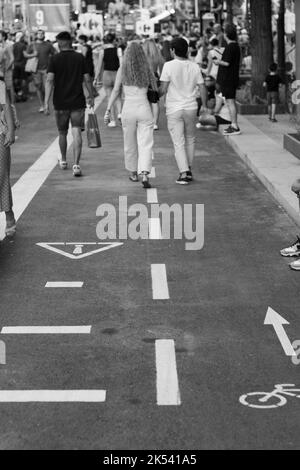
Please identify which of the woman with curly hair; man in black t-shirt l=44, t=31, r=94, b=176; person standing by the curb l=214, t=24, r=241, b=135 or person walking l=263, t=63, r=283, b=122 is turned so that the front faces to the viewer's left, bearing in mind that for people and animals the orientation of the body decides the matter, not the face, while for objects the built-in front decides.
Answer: person standing by the curb l=214, t=24, r=241, b=135

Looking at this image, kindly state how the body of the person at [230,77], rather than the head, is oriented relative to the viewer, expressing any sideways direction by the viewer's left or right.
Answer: facing to the left of the viewer

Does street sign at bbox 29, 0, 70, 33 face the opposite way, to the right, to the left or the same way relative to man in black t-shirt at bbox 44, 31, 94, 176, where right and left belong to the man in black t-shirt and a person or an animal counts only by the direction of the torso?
the opposite way

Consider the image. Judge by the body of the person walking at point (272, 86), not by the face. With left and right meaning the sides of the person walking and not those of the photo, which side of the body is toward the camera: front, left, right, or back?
back

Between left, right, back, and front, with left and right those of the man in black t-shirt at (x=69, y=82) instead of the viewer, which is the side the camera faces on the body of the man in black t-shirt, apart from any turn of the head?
back

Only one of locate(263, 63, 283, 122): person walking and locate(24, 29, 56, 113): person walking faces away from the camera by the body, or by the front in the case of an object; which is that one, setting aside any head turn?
locate(263, 63, 283, 122): person walking

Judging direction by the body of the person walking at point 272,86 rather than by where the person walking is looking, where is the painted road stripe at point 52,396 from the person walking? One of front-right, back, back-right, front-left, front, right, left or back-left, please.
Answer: back

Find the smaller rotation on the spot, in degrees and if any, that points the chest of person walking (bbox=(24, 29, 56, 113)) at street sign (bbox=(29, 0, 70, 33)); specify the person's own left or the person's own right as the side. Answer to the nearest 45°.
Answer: approximately 180°
